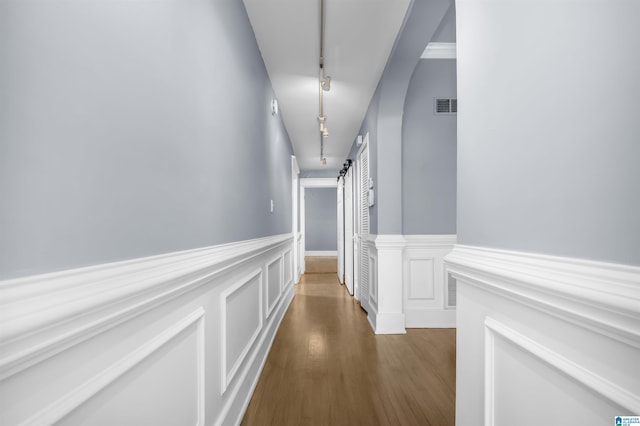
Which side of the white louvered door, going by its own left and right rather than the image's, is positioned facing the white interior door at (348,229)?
right

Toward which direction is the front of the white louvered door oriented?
to the viewer's left

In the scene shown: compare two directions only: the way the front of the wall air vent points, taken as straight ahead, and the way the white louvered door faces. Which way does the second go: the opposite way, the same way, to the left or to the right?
to the right

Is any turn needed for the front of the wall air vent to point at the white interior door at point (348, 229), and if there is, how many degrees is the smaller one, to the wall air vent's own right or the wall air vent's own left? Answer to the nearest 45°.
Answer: approximately 135° to the wall air vent's own right

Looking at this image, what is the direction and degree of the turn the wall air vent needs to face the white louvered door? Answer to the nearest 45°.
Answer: approximately 135° to its right

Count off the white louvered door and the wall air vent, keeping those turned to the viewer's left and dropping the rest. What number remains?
1

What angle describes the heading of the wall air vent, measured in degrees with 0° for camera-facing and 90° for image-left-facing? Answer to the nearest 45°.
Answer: approximately 0°

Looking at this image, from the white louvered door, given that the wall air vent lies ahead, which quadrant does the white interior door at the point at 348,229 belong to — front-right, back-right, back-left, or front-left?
back-left
